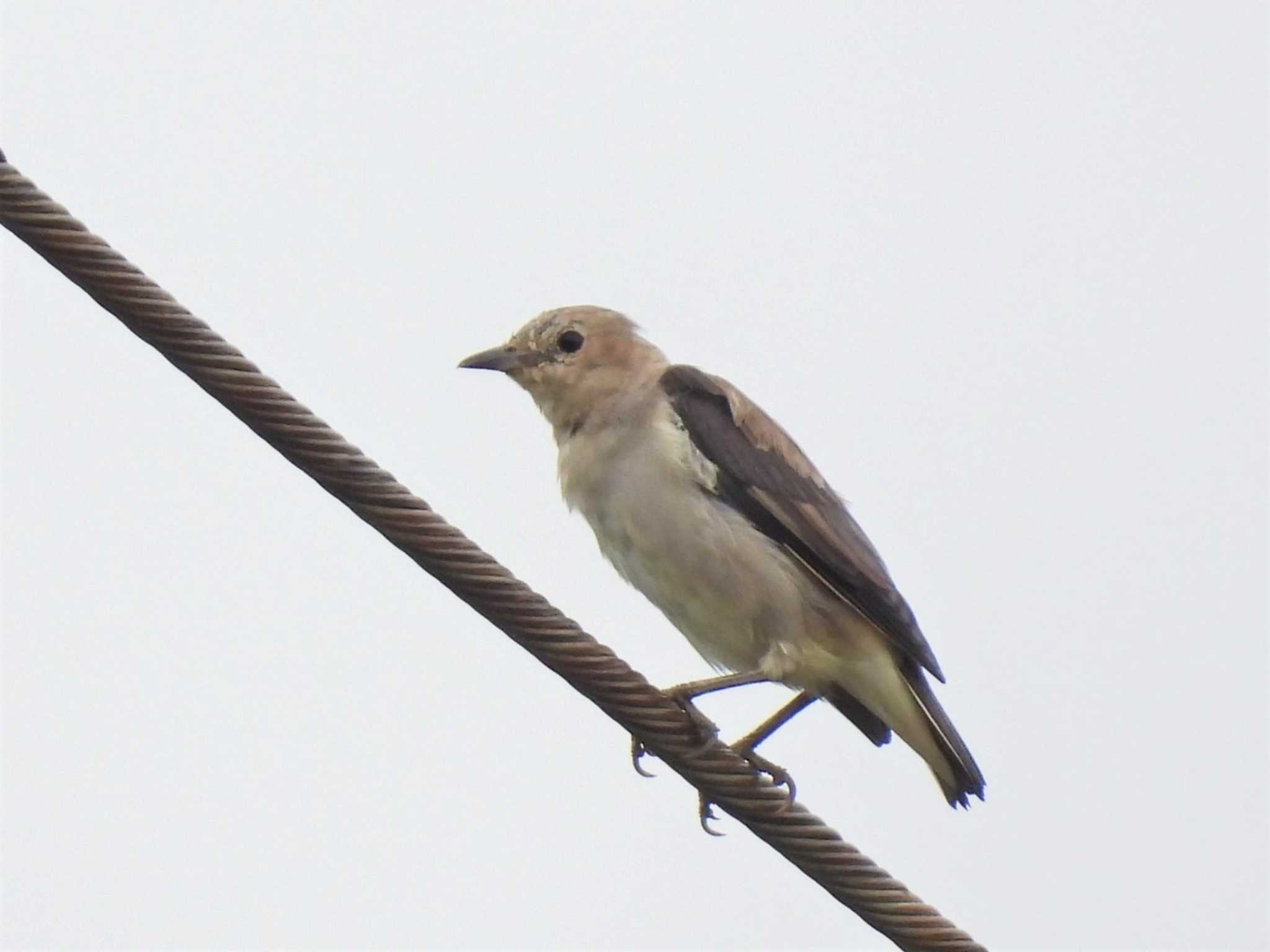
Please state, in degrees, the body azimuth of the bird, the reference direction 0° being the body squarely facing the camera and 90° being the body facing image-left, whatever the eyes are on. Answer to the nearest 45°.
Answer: approximately 90°
